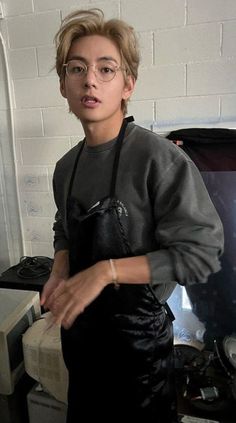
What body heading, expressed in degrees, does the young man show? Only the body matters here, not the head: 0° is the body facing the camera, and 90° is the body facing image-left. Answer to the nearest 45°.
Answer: approximately 45°
